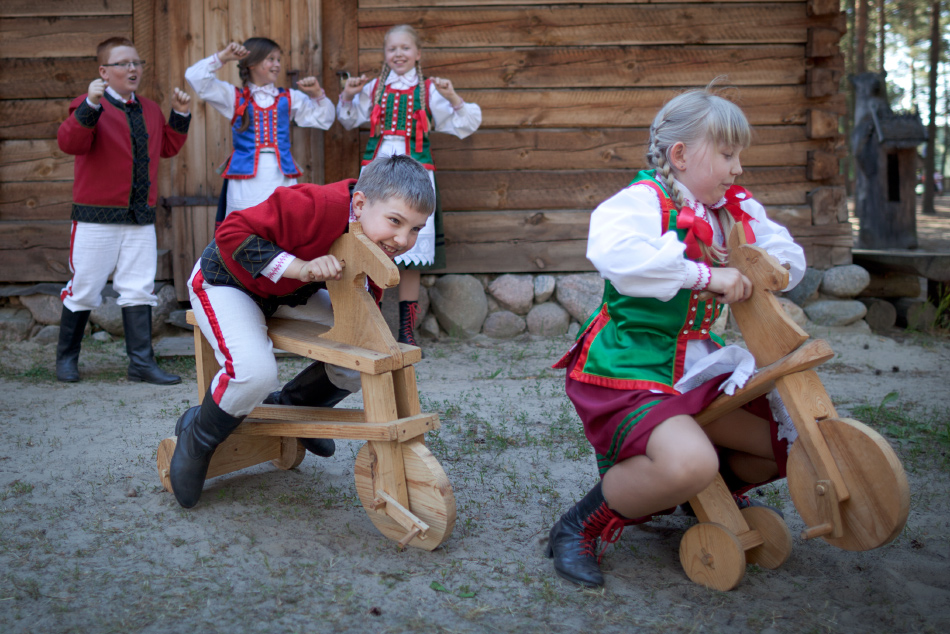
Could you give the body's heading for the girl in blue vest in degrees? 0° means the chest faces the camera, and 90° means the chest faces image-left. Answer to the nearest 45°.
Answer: approximately 0°

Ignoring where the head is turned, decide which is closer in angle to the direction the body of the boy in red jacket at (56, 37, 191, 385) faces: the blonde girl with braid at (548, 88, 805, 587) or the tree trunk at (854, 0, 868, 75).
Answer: the blonde girl with braid

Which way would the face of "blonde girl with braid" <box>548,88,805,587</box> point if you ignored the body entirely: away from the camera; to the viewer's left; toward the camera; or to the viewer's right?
to the viewer's right

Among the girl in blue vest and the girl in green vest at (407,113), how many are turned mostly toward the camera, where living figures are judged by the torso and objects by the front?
2

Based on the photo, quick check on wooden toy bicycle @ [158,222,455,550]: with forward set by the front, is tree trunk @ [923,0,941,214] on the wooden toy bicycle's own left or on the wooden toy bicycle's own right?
on the wooden toy bicycle's own left

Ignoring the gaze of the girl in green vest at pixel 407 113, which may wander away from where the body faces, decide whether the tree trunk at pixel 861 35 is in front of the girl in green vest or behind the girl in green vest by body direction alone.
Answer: behind

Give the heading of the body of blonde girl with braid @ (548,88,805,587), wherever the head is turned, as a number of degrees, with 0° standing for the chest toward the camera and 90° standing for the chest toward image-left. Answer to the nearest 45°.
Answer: approximately 315°
